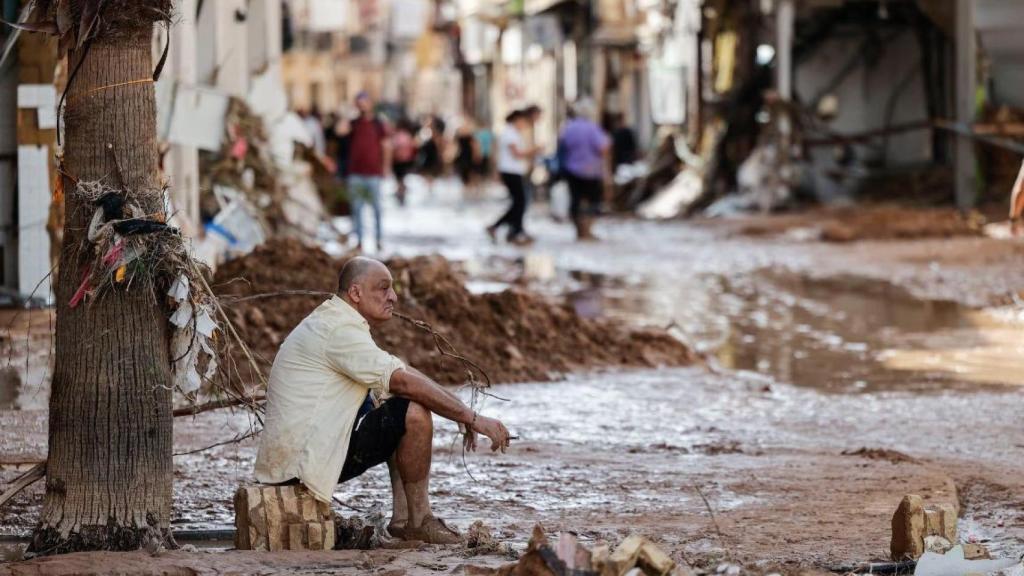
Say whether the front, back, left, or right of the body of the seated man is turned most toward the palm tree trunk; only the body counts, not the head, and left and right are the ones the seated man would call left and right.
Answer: back

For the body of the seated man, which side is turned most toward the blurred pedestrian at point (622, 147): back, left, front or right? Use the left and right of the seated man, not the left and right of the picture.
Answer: left

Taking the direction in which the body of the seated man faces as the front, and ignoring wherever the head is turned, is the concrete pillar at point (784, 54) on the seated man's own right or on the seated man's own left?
on the seated man's own left

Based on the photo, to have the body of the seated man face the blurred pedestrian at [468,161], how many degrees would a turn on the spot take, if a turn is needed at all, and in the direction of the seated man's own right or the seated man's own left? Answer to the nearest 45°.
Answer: approximately 90° to the seated man's own left

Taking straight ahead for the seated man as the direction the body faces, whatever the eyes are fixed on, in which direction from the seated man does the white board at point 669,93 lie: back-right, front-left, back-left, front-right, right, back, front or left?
left

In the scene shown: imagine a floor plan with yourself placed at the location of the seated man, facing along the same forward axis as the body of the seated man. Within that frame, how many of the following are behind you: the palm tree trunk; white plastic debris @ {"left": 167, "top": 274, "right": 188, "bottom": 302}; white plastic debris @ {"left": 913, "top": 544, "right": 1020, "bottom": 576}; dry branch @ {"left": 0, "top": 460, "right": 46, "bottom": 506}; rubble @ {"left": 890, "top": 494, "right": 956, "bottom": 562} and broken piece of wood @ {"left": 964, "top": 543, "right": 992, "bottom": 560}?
3

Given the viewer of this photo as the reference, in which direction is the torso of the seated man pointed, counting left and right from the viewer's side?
facing to the right of the viewer

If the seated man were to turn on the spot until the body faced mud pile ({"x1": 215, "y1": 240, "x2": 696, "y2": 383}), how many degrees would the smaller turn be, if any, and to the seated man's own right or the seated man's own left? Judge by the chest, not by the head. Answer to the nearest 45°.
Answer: approximately 90° to the seated man's own left
